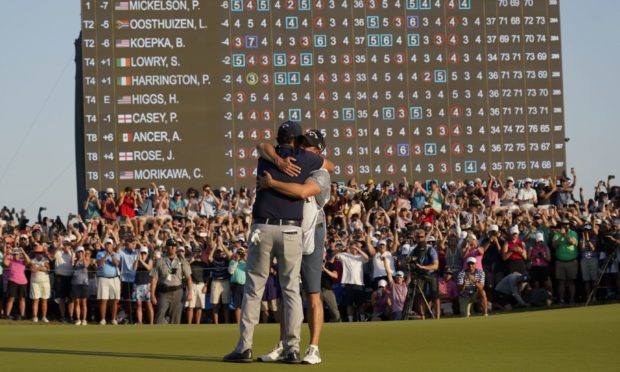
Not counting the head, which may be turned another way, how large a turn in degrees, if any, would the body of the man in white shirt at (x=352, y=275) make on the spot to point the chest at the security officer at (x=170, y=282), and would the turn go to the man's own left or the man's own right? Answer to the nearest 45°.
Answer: approximately 90° to the man's own right

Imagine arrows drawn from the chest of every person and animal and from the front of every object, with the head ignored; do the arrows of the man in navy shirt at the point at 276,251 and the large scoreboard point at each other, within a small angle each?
yes

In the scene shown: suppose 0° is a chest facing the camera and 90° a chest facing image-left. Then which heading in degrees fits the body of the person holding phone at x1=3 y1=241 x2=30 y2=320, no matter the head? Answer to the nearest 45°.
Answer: approximately 0°

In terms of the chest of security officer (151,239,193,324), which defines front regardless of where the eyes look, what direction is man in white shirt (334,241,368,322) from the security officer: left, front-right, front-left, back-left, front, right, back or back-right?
left

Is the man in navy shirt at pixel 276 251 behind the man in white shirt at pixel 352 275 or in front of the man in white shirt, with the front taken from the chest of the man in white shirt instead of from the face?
in front

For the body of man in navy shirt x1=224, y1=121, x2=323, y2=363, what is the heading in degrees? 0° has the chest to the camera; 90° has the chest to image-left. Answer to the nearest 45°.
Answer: approximately 180°

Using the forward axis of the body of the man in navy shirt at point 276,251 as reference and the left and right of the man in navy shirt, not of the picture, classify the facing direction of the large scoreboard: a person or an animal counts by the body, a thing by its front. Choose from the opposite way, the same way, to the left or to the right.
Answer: the opposite way

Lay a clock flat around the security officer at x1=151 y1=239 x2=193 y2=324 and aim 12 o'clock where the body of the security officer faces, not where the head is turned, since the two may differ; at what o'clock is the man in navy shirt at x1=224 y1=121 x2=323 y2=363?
The man in navy shirt is roughly at 12 o'clock from the security officer.
